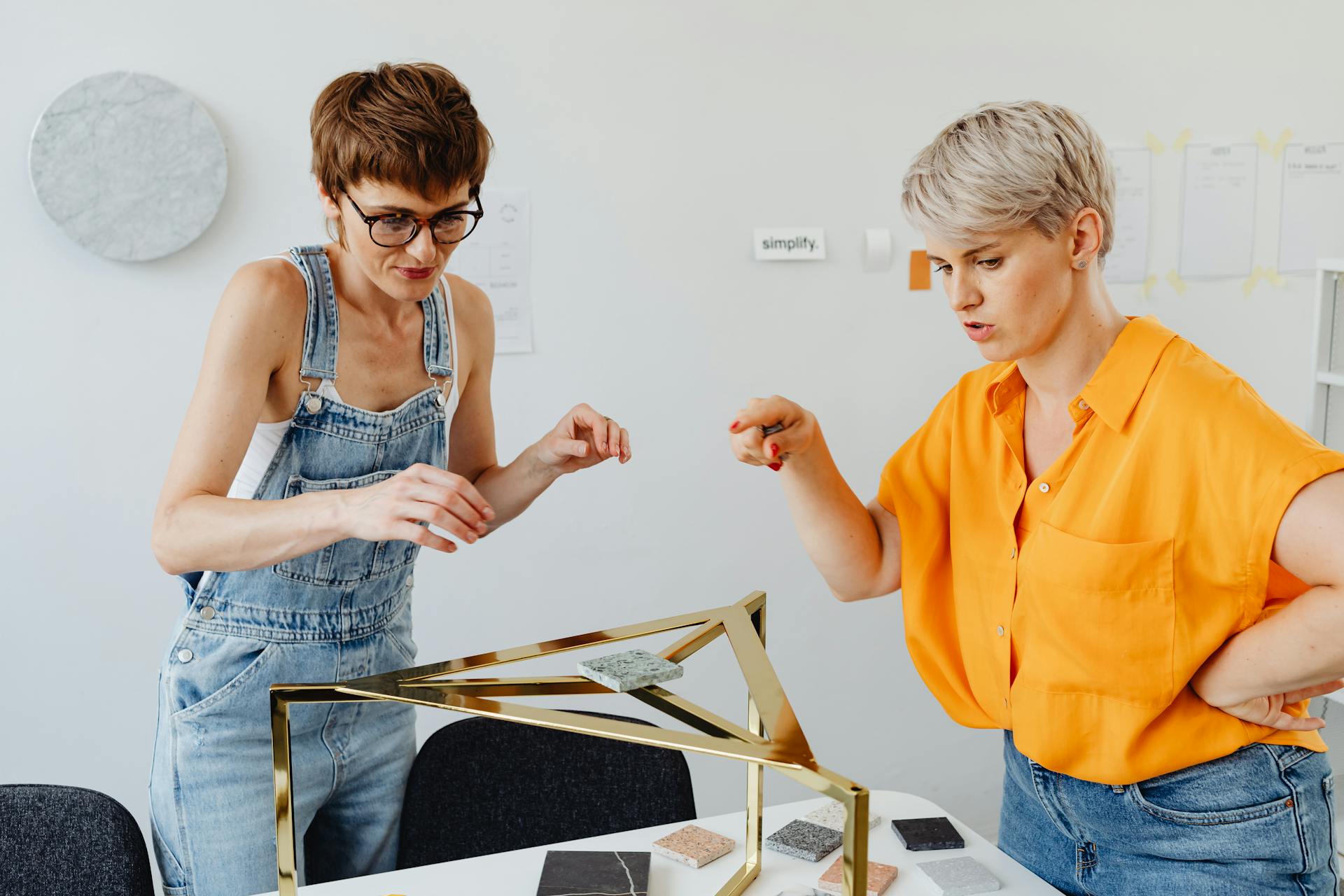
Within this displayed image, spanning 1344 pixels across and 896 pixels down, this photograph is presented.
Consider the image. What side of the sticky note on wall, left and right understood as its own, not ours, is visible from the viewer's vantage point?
front

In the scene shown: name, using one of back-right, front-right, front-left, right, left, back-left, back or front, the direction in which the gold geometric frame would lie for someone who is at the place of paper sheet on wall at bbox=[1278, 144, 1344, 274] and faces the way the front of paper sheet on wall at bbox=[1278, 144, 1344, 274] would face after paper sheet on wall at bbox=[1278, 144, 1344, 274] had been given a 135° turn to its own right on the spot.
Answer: back-left

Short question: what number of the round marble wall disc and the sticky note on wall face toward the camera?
2

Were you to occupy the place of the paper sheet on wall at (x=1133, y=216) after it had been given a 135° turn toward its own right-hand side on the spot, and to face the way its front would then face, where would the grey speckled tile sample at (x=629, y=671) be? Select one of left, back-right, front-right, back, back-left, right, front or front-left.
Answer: back-left

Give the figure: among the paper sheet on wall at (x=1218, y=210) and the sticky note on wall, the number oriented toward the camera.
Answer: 2

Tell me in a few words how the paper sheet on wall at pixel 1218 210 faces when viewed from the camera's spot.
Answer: facing the viewer

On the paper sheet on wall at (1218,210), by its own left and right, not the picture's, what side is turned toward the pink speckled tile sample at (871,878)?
front

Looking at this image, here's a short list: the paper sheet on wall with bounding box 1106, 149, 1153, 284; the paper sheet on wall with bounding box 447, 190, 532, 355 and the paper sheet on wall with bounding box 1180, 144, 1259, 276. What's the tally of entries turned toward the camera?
3

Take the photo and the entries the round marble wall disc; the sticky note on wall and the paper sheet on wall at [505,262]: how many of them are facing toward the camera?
3

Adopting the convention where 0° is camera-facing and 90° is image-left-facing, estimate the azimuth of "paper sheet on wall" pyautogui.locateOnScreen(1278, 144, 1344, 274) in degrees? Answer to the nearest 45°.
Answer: approximately 0°

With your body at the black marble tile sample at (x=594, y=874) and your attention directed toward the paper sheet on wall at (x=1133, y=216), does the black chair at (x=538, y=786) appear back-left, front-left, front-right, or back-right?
front-left

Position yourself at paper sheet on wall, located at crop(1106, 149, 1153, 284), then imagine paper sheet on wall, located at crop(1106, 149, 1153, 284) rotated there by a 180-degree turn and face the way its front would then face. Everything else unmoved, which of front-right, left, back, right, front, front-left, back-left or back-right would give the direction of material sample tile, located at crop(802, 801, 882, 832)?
back

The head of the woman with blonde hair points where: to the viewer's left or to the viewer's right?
to the viewer's left

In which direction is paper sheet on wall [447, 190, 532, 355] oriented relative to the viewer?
toward the camera

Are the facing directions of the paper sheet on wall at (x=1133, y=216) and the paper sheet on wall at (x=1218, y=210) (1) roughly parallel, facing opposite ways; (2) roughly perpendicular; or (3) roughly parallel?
roughly parallel

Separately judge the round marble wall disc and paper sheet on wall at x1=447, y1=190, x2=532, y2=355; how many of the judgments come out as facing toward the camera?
2

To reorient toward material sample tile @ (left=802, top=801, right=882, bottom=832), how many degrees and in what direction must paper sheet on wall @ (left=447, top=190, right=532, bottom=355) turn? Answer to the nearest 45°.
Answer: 0° — it already faces it

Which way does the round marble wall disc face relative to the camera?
toward the camera

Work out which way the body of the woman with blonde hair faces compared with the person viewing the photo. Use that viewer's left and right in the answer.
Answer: facing the viewer and to the left of the viewer
